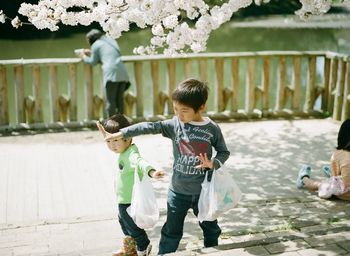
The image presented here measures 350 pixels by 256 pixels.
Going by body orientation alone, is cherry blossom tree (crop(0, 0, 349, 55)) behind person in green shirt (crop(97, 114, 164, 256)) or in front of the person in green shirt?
behind

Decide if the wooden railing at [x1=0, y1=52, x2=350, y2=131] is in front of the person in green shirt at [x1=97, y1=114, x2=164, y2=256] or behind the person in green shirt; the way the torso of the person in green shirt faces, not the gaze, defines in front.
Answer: behind
